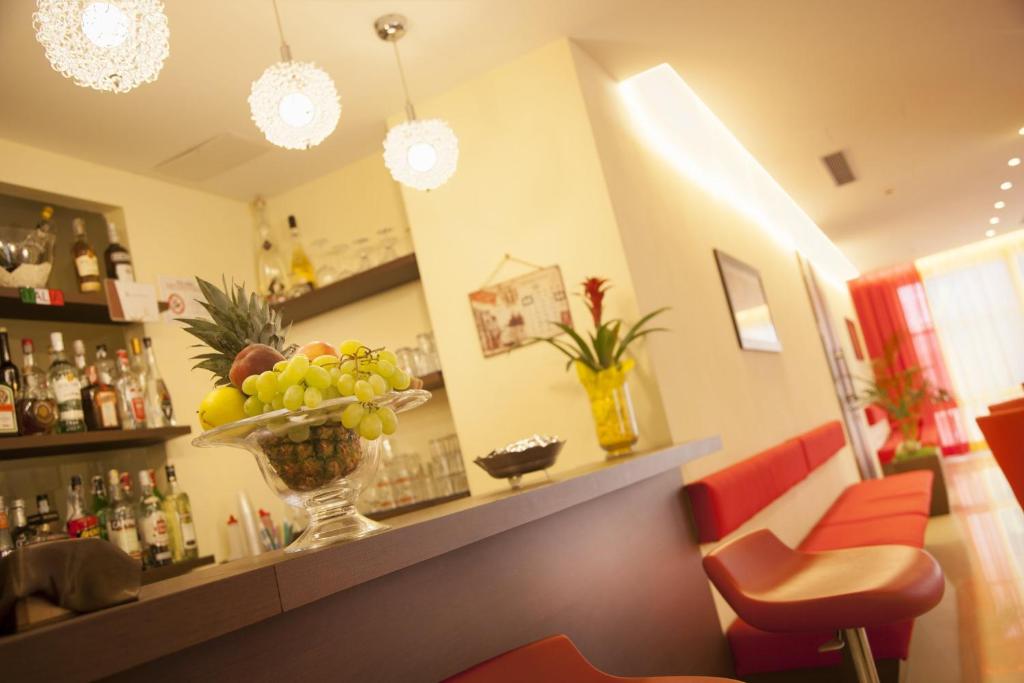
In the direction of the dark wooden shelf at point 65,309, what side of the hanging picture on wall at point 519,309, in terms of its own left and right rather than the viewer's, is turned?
right

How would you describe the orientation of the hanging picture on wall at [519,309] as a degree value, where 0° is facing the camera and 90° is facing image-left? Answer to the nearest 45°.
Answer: approximately 0°

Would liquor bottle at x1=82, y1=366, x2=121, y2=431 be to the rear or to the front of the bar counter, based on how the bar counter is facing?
to the rear

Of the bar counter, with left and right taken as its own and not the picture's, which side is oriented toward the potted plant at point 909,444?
left

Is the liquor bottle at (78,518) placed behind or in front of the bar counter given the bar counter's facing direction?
behind

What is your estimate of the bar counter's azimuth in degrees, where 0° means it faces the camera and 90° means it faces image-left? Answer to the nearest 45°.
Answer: approximately 315°
